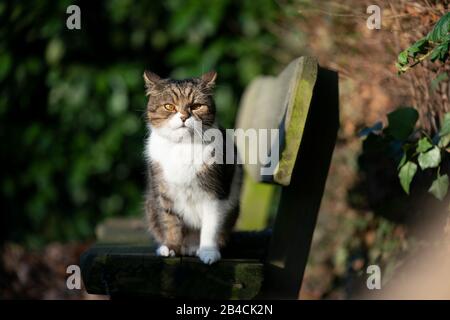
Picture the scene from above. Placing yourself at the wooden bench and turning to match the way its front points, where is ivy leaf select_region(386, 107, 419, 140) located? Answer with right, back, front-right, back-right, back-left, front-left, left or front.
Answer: back

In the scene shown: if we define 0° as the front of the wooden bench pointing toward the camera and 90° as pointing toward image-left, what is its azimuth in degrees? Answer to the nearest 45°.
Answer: approximately 90°

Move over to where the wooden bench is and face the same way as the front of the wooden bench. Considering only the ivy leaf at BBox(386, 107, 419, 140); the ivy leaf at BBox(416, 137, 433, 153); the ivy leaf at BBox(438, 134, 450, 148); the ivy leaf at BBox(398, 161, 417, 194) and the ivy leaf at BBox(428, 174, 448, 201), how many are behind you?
5

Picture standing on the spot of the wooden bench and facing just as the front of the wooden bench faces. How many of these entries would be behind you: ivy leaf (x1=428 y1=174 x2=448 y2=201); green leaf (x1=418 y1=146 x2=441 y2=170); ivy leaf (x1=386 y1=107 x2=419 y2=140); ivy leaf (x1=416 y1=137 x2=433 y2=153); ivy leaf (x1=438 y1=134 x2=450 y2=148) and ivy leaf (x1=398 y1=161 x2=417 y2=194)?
6

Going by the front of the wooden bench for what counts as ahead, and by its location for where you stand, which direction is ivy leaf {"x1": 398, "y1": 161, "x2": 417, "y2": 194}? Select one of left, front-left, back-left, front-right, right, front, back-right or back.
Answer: back

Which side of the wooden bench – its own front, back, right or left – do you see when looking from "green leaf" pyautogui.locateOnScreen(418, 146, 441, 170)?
back

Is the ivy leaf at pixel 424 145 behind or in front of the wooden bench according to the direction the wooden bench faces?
behind

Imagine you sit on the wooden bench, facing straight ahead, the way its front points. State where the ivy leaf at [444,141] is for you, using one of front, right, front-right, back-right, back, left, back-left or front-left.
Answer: back
